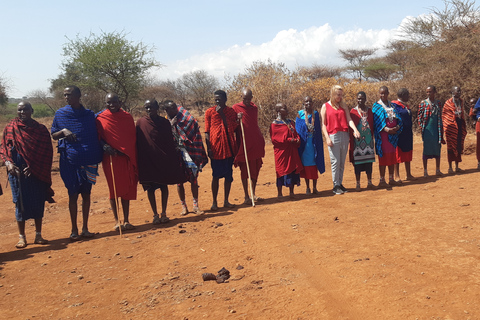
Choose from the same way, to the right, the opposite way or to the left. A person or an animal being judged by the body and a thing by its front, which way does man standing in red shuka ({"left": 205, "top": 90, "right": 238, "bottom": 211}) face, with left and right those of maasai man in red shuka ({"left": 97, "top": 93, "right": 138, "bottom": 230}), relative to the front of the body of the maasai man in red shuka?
the same way

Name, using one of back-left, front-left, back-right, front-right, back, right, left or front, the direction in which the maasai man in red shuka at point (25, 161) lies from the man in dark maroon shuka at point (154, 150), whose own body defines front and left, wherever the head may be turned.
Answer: right

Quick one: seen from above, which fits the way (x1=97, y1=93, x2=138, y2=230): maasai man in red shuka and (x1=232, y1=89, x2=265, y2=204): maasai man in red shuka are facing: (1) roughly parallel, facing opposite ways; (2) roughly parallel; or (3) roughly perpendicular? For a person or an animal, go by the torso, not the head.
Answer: roughly parallel

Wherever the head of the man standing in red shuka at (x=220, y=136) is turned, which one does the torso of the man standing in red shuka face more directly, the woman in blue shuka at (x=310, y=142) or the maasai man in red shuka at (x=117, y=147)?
the maasai man in red shuka

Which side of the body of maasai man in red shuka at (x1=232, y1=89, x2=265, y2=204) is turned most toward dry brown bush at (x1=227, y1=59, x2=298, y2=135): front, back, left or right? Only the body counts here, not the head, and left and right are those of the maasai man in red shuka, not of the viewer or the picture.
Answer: back

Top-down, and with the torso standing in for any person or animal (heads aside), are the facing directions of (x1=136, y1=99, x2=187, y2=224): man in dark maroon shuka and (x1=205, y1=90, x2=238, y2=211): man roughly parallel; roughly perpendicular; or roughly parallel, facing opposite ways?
roughly parallel

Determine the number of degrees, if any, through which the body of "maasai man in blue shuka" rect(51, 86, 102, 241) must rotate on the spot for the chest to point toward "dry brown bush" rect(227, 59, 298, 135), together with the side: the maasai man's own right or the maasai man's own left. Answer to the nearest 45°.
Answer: approximately 135° to the maasai man's own left

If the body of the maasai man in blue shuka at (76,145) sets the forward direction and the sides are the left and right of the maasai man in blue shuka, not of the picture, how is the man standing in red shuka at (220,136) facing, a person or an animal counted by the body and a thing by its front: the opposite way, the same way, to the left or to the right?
the same way

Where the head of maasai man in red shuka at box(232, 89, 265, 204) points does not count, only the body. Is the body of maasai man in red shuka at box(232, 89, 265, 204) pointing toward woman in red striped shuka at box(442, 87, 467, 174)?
no

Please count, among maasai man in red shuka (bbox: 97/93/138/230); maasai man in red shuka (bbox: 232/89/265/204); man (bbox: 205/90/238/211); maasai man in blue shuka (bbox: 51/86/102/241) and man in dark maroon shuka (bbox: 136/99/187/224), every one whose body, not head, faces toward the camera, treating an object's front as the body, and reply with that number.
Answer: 5

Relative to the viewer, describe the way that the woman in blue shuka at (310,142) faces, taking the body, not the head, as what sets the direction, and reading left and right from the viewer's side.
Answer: facing the viewer

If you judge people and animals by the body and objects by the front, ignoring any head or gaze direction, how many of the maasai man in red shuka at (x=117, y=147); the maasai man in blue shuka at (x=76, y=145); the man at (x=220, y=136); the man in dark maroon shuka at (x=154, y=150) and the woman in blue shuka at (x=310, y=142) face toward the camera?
5

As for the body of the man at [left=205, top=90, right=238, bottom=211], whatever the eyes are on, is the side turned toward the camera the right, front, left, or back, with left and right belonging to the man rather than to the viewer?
front

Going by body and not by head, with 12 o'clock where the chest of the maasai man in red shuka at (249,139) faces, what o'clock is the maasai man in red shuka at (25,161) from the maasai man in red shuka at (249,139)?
the maasai man in red shuka at (25,161) is roughly at 2 o'clock from the maasai man in red shuka at (249,139).

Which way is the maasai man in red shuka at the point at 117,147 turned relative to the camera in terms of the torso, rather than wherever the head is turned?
toward the camera

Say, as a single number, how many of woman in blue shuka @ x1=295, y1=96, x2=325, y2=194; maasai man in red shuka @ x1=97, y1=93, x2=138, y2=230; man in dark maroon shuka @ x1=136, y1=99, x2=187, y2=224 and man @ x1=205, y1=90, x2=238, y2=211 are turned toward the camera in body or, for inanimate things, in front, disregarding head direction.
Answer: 4

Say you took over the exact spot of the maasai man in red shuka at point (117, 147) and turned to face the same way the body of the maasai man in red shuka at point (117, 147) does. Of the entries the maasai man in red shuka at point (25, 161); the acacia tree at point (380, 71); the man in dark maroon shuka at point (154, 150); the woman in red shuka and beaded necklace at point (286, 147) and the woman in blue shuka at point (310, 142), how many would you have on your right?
1
